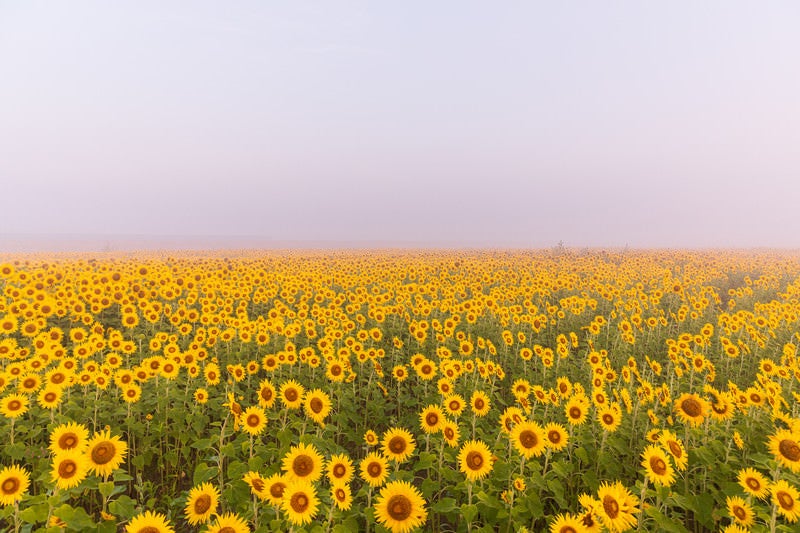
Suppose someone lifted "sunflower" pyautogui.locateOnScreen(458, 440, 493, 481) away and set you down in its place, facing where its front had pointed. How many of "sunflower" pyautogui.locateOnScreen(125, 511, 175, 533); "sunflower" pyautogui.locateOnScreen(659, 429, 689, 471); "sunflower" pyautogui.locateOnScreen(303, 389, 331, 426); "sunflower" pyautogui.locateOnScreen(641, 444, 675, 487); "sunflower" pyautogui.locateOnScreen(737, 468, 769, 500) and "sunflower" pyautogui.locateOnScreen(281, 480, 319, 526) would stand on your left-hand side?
3

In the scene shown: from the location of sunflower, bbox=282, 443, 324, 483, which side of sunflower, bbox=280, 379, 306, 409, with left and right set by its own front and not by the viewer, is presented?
front

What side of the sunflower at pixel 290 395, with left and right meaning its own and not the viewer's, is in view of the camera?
front

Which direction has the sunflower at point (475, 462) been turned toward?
toward the camera

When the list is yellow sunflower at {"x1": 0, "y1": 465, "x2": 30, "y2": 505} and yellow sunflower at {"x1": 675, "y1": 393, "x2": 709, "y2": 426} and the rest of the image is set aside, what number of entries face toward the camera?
2

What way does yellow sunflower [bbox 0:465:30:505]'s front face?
toward the camera

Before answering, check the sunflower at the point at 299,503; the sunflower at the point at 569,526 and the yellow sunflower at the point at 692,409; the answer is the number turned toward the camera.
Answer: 3

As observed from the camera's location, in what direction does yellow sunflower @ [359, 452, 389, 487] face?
facing the viewer

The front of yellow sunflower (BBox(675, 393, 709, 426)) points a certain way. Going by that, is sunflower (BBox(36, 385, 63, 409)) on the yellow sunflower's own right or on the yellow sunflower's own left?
on the yellow sunflower's own right

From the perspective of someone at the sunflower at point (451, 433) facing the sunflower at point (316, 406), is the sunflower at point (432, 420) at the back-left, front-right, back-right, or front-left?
front-right

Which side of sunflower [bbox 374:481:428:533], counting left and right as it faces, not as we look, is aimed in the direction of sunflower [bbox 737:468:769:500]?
left

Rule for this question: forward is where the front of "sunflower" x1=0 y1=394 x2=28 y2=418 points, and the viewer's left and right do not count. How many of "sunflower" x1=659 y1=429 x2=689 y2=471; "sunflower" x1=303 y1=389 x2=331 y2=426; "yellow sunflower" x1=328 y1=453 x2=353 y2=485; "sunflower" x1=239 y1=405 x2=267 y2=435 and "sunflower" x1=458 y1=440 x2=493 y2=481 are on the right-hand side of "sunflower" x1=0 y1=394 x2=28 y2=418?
0

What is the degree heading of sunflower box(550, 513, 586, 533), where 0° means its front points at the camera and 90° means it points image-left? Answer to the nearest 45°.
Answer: approximately 0°
